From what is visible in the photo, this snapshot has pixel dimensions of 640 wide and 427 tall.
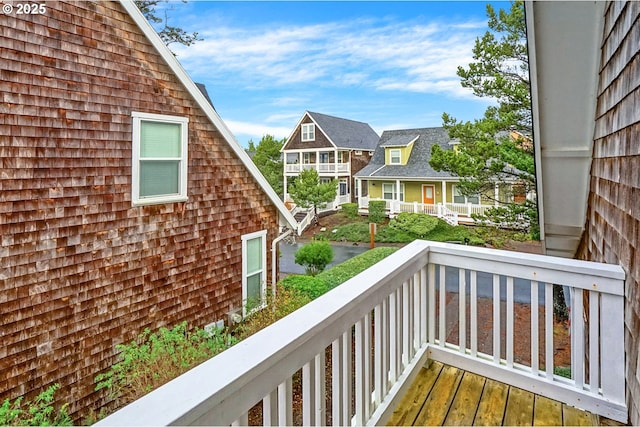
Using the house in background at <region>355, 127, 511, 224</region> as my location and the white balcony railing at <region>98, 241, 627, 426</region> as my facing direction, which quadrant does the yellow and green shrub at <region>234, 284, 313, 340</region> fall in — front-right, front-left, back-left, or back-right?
front-right

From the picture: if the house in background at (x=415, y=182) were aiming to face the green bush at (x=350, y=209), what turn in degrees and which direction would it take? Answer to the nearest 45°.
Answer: approximately 90° to its right

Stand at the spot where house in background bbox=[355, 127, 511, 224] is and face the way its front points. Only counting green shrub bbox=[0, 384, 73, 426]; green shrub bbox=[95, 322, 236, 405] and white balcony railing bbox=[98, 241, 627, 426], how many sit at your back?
0

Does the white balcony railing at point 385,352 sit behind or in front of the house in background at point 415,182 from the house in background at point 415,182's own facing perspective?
in front

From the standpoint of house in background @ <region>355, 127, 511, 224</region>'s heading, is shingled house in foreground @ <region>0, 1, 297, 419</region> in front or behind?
in front

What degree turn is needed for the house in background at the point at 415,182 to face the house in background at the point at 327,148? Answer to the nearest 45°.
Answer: approximately 135° to its right

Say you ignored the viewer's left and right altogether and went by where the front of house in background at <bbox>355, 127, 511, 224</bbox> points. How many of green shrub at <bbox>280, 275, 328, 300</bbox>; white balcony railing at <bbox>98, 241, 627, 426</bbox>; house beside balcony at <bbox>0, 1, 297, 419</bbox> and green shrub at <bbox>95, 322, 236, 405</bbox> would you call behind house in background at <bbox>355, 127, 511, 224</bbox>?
0

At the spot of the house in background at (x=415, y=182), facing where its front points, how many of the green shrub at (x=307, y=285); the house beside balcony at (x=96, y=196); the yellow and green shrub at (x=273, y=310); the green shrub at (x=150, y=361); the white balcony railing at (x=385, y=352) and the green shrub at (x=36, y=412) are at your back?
0

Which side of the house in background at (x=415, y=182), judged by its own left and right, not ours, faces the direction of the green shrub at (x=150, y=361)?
front

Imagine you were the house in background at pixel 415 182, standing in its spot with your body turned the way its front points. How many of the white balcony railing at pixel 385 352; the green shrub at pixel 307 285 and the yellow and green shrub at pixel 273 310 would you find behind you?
0

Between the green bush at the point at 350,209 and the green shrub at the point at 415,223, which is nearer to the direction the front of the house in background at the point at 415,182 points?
the green shrub

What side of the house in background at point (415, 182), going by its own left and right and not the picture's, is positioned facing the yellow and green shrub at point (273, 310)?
front

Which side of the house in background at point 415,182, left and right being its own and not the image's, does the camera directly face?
front

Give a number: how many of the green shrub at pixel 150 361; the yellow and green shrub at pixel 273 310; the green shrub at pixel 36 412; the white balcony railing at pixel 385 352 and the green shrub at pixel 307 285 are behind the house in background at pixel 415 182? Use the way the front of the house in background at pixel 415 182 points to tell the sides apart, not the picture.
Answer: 0

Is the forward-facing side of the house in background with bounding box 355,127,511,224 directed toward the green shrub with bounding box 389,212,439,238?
yes

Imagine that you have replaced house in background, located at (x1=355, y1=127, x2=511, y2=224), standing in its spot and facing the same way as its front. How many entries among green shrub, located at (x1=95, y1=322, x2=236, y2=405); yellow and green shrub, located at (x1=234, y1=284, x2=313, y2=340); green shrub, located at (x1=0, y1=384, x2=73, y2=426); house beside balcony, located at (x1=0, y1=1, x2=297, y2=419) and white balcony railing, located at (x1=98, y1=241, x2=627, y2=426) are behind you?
0
